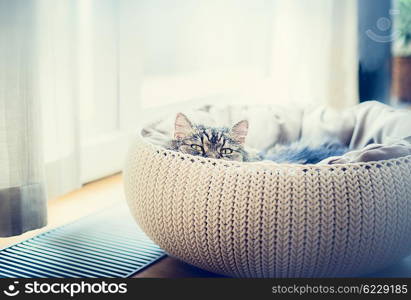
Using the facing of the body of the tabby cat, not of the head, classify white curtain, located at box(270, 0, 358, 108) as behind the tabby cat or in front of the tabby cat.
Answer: behind

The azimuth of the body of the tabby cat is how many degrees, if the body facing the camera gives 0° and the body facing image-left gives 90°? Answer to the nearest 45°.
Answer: approximately 45°
